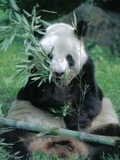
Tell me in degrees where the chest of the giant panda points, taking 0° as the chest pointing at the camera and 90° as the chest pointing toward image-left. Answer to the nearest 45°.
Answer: approximately 0°
